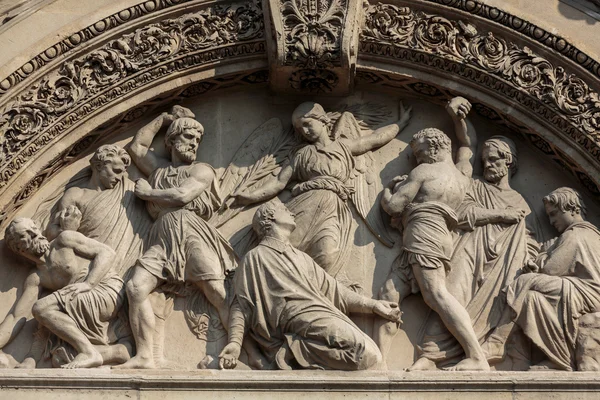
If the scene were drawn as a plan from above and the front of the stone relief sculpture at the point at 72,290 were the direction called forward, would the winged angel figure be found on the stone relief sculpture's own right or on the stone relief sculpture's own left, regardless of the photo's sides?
on the stone relief sculpture's own left

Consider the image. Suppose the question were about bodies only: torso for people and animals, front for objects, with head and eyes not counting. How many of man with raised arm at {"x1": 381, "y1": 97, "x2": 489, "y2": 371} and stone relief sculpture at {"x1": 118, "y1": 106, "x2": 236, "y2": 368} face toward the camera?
1

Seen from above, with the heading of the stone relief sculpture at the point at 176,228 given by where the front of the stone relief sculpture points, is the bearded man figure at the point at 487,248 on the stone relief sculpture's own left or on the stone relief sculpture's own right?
on the stone relief sculpture's own left

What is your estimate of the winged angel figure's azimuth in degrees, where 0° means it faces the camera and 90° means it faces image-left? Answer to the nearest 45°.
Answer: approximately 0°
